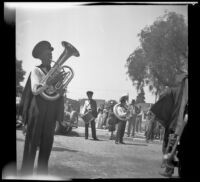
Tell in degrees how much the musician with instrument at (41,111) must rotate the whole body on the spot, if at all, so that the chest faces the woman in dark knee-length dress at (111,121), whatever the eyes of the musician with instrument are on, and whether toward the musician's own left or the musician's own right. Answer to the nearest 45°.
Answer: approximately 45° to the musician's own left

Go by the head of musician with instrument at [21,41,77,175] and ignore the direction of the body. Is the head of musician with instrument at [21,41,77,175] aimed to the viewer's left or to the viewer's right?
to the viewer's right

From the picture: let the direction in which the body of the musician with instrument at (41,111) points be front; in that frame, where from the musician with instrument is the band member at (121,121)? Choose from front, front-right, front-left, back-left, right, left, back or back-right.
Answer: front-left

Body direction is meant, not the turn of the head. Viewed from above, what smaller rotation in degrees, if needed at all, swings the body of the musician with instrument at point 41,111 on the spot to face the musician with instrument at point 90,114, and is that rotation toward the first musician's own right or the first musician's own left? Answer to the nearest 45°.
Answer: approximately 45° to the first musician's own left

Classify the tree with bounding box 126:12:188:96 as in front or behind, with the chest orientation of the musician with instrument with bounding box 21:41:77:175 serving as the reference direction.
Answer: in front
